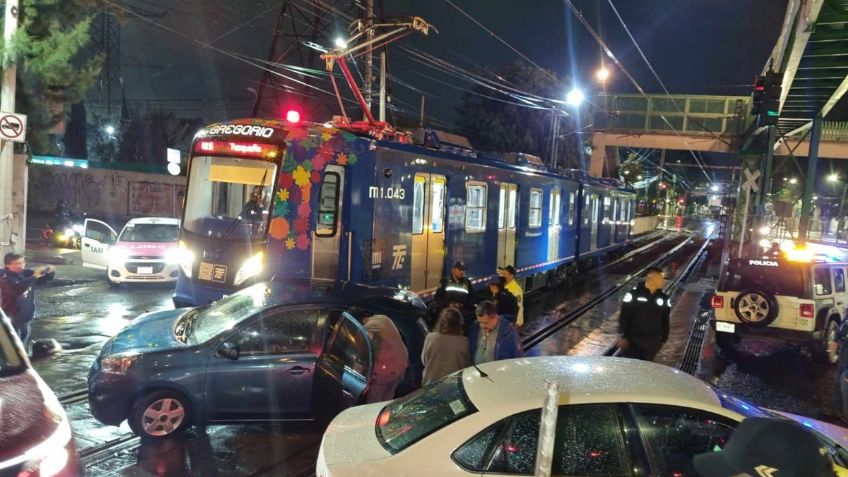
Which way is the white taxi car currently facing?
toward the camera

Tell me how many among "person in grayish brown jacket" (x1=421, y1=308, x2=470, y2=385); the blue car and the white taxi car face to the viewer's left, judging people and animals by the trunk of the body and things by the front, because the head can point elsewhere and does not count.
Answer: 1

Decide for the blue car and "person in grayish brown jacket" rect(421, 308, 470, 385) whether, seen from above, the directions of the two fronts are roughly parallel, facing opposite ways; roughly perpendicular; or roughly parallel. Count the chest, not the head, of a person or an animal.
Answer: roughly perpendicular

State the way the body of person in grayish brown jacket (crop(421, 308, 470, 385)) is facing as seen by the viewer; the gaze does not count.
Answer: away from the camera

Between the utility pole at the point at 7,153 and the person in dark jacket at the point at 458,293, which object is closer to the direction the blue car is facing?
the utility pole

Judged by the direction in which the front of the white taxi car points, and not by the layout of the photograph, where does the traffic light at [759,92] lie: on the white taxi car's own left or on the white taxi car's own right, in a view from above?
on the white taxi car's own left

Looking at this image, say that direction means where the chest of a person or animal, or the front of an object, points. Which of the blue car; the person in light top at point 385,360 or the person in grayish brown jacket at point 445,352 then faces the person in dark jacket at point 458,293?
the person in grayish brown jacket at point 445,352

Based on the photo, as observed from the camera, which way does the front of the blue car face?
facing to the left of the viewer
